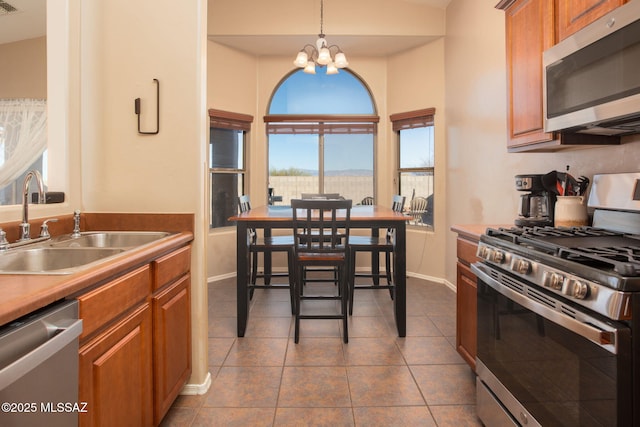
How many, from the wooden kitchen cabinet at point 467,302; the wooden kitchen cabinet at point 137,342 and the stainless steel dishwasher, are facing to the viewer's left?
1

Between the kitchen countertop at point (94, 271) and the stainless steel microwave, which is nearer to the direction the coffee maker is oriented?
the kitchen countertop

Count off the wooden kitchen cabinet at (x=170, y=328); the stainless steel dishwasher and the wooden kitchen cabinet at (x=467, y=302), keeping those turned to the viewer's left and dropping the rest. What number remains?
1

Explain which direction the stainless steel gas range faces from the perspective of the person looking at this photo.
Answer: facing the viewer and to the left of the viewer

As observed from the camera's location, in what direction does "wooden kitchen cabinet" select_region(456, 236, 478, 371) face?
facing to the left of the viewer

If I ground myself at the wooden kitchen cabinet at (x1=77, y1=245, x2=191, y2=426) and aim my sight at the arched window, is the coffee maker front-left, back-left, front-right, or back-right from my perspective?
front-right

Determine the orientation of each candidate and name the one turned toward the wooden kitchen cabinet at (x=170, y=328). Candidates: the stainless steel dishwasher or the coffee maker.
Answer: the coffee maker
